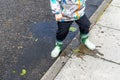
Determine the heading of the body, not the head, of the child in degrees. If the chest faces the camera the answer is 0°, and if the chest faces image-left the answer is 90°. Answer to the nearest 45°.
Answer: approximately 0°
